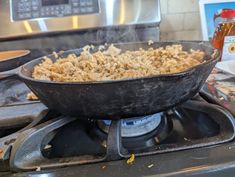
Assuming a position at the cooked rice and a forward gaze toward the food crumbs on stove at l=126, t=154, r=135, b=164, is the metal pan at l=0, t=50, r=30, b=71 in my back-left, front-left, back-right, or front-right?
back-right

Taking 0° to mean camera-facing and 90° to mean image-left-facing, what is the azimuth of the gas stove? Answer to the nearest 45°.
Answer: approximately 0°
